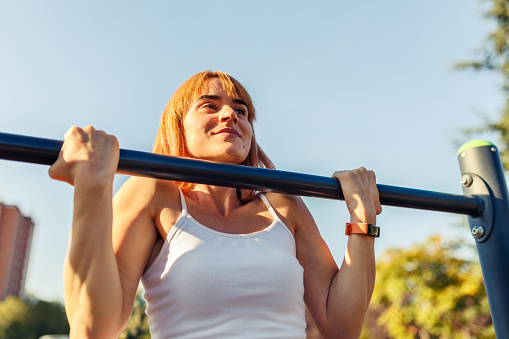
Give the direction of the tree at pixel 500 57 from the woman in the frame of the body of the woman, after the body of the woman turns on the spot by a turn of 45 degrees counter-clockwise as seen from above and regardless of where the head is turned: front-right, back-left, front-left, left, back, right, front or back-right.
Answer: front-left

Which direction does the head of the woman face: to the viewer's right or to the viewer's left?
to the viewer's right

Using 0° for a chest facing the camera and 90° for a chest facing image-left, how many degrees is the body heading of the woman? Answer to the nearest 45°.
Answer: approximately 315°
